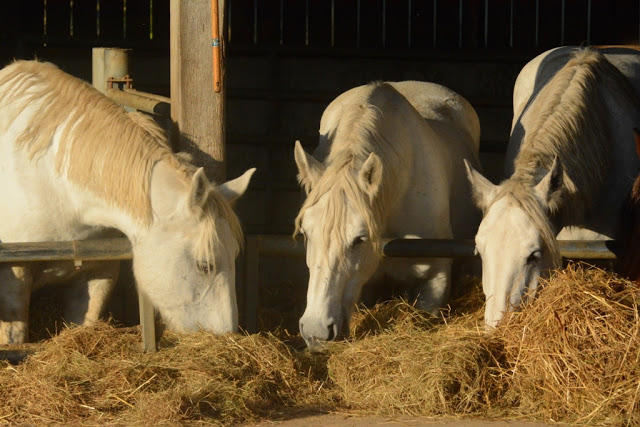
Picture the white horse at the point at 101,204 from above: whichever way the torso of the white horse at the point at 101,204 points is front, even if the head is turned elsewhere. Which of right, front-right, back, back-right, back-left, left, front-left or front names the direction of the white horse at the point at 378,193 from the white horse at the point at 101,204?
front

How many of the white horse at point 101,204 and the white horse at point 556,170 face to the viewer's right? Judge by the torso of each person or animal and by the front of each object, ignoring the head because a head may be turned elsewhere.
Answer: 1

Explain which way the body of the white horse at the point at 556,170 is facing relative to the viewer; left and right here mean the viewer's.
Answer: facing the viewer and to the left of the viewer

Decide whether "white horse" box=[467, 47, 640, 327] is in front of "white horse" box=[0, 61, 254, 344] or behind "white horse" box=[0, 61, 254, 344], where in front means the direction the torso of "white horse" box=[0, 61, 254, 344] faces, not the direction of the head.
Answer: in front

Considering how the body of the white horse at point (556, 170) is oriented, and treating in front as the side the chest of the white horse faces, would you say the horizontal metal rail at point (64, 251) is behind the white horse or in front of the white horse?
in front

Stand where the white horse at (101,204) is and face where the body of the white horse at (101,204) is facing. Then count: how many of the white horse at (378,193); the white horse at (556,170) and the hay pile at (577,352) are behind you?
0

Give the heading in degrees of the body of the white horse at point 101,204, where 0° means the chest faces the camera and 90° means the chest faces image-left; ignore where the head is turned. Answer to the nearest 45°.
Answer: approximately 270°

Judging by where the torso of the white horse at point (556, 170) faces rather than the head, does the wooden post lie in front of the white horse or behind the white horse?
in front

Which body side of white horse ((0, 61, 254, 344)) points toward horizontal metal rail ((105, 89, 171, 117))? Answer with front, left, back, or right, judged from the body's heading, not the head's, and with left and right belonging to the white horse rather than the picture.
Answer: left

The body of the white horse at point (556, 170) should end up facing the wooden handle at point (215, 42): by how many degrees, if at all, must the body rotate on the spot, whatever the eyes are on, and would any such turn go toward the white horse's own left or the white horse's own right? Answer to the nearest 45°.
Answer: approximately 45° to the white horse's own right
